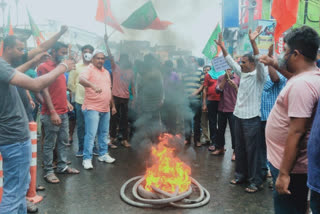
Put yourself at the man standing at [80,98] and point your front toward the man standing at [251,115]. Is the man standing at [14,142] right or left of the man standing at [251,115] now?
right

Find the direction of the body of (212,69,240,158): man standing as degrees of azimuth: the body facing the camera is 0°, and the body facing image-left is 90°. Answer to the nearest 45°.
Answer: approximately 45°

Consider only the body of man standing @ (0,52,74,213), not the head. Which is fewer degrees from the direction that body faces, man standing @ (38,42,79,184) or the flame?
the flame

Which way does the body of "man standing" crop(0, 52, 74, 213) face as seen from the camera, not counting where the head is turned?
to the viewer's right

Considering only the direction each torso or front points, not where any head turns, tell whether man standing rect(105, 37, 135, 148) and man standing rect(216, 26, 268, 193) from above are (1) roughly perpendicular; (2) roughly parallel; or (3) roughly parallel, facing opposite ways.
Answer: roughly perpendicular

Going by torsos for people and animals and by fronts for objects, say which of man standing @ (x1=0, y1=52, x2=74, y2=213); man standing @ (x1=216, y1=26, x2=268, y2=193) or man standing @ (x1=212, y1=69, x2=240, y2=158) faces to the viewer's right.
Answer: man standing @ (x1=0, y1=52, x2=74, y2=213)

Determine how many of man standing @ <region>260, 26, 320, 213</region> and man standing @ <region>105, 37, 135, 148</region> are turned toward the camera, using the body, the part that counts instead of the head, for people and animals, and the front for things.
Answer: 1

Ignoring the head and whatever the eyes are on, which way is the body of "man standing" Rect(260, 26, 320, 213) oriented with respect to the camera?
to the viewer's left
